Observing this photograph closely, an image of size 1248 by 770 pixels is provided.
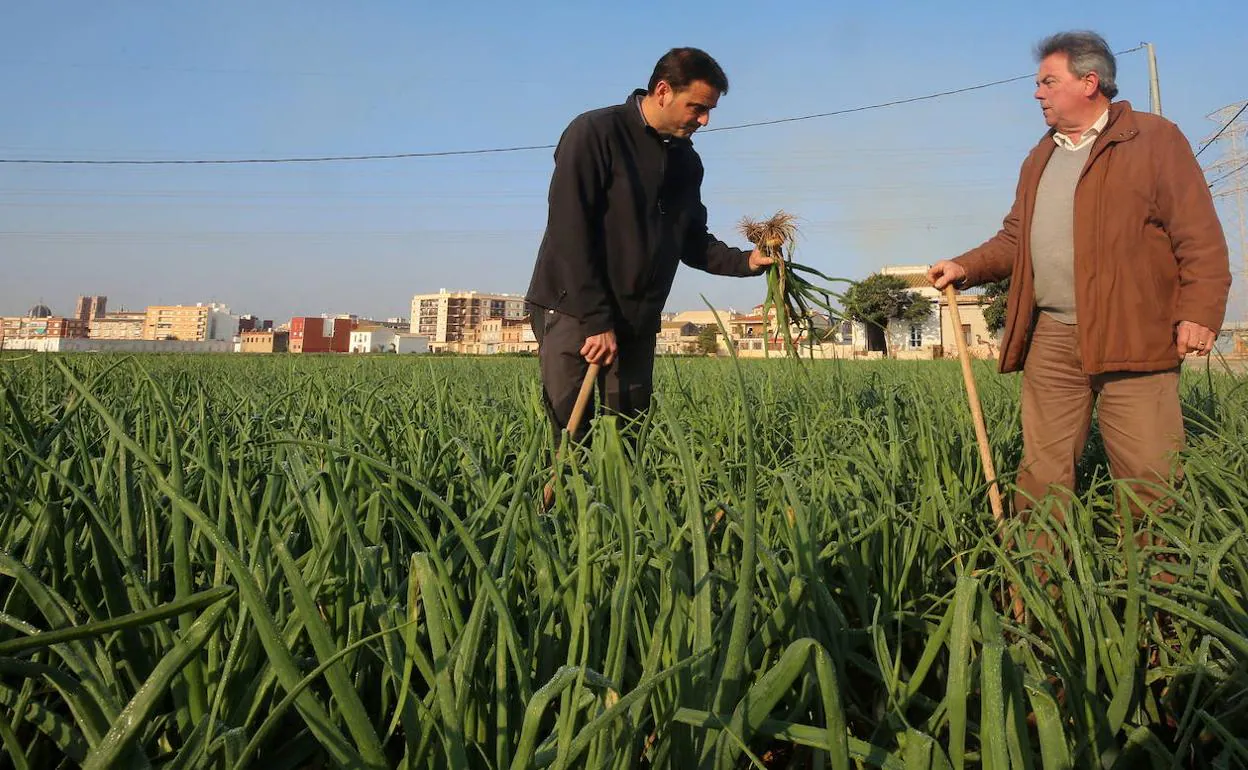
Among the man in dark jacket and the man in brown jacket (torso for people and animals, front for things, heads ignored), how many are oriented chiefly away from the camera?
0

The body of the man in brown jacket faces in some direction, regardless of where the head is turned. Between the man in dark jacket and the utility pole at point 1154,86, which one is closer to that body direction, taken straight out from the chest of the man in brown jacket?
the man in dark jacket

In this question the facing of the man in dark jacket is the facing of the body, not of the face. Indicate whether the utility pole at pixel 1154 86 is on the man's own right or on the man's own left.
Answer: on the man's own left

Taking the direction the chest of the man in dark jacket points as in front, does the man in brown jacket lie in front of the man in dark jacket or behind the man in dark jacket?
in front

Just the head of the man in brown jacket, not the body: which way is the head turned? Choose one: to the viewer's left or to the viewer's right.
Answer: to the viewer's left

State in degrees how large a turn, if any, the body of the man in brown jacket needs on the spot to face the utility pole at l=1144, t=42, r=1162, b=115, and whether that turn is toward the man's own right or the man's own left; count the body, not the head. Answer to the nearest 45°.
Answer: approximately 135° to the man's own right

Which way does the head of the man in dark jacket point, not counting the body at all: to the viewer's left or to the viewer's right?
to the viewer's right

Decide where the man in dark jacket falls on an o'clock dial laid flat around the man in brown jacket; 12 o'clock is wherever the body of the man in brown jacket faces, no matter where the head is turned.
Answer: The man in dark jacket is roughly at 1 o'clock from the man in brown jacket.

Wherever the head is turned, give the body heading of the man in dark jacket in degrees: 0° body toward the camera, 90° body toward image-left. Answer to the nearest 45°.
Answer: approximately 315°

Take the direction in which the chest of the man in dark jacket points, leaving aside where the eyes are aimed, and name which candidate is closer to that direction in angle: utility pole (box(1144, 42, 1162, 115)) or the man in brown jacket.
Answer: the man in brown jacket
